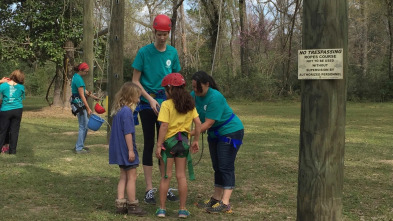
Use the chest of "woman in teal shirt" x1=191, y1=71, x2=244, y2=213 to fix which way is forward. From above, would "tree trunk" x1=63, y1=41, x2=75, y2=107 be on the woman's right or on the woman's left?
on the woman's right

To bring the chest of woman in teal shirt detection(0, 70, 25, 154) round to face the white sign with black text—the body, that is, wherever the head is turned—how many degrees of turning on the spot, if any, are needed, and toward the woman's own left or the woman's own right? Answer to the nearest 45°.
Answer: approximately 180°

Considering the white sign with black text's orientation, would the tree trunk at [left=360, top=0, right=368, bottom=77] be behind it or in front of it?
behind

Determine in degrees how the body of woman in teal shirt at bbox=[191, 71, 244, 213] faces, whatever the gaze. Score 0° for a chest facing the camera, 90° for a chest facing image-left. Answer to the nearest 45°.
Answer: approximately 90°

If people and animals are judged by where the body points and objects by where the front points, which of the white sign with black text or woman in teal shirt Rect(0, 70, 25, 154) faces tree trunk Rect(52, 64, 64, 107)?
the woman in teal shirt

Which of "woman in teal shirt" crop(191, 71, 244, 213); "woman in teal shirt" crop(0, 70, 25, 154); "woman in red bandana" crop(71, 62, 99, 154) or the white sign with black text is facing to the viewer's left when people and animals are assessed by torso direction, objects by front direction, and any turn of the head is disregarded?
"woman in teal shirt" crop(191, 71, 244, 213)

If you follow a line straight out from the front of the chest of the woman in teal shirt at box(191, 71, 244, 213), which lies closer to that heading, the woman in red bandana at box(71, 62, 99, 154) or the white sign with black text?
the woman in red bandana

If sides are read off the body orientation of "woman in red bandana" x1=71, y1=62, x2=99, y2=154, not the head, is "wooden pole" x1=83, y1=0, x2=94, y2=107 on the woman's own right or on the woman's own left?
on the woman's own left

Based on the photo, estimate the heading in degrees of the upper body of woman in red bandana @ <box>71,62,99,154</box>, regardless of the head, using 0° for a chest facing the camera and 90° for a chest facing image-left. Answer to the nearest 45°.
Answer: approximately 270°

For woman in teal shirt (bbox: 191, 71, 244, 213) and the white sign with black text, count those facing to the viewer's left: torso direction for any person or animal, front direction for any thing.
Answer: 1

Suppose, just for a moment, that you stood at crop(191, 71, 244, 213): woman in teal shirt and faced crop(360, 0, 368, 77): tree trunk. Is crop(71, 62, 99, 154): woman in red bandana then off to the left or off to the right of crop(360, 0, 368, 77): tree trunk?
left
